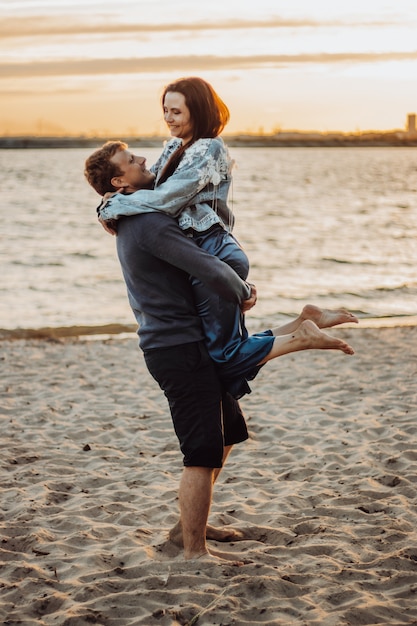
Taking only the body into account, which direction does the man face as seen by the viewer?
to the viewer's right

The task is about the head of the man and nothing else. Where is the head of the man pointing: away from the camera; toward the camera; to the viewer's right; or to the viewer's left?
to the viewer's right

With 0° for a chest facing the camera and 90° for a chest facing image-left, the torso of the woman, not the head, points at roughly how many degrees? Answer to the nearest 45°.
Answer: approximately 90°
